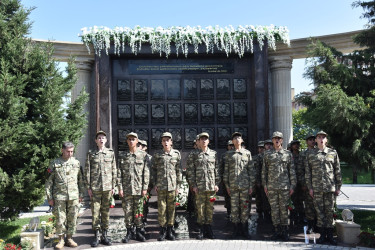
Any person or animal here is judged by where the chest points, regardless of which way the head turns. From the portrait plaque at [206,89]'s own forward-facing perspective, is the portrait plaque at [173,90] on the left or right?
on its right

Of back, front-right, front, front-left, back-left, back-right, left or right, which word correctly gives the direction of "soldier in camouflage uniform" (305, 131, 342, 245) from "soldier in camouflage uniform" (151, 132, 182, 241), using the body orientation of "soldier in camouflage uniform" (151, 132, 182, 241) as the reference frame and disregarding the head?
left

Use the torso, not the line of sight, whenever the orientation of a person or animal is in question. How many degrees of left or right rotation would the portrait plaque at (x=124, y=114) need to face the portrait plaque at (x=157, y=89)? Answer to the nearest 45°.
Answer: approximately 90° to its left

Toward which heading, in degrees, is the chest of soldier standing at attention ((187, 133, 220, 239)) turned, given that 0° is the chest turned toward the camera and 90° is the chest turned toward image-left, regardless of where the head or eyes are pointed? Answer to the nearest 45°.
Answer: approximately 0°

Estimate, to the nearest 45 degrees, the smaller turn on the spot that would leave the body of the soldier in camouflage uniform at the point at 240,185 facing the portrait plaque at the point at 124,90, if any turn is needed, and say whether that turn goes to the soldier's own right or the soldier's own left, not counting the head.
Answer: approximately 135° to the soldier's own right

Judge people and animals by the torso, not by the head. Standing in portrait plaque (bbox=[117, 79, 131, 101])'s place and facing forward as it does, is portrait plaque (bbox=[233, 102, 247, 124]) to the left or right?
on its left

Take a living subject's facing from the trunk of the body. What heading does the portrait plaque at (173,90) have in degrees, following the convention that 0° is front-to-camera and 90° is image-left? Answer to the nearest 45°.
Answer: approximately 0°
